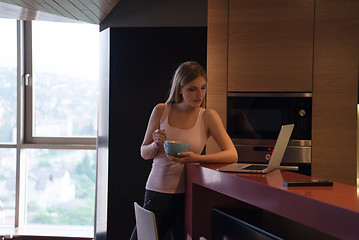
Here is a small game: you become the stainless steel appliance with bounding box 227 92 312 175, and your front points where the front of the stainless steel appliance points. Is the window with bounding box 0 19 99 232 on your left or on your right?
on your right

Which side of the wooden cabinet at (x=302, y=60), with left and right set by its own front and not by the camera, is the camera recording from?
front

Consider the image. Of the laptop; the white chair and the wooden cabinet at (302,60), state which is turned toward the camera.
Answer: the wooden cabinet

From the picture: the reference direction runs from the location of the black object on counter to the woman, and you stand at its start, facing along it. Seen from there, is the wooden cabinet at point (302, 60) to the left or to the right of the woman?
right

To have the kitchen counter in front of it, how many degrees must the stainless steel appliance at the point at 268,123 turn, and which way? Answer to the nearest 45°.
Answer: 0° — it already faces it

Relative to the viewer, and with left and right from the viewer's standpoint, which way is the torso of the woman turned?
facing the viewer

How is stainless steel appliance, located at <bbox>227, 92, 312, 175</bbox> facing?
toward the camera

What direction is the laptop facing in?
to the viewer's left

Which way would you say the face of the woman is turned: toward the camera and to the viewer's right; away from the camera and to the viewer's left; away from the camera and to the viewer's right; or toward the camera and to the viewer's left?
toward the camera and to the viewer's right

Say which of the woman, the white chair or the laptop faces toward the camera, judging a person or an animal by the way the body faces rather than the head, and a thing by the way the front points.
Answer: the woman

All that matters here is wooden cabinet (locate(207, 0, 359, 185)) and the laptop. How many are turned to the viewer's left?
1

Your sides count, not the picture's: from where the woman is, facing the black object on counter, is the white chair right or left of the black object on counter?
right

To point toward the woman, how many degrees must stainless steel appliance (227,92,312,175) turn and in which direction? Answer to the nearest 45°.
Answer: approximately 45° to its right

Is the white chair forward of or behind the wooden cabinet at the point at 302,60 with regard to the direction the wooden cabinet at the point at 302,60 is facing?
forward

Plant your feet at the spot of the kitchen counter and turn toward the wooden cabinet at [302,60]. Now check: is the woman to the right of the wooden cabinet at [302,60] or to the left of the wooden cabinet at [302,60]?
left

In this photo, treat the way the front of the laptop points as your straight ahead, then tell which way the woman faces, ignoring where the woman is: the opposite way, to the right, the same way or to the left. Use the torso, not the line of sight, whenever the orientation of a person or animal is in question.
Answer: to the left
